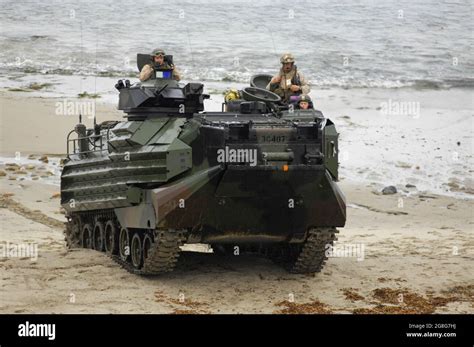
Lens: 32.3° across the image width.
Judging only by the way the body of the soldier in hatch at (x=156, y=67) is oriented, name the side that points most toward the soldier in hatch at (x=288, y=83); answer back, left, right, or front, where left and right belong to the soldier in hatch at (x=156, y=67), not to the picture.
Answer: left

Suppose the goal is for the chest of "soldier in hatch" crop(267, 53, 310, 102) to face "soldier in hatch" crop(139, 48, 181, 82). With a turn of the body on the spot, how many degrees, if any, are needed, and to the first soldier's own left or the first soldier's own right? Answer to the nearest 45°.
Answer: approximately 90° to the first soldier's own right

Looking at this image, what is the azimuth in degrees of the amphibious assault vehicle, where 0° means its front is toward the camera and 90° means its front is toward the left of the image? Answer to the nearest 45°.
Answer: approximately 315°

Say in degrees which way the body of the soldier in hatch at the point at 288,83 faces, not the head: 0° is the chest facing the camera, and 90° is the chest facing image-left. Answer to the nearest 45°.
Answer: approximately 0°

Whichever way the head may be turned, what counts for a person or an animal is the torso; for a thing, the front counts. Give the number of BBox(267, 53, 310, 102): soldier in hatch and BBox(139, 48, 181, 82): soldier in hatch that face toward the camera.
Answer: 2

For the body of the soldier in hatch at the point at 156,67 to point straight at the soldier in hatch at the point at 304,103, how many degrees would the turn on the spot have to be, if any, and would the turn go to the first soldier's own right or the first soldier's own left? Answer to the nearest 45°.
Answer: approximately 90° to the first soldier's own left
